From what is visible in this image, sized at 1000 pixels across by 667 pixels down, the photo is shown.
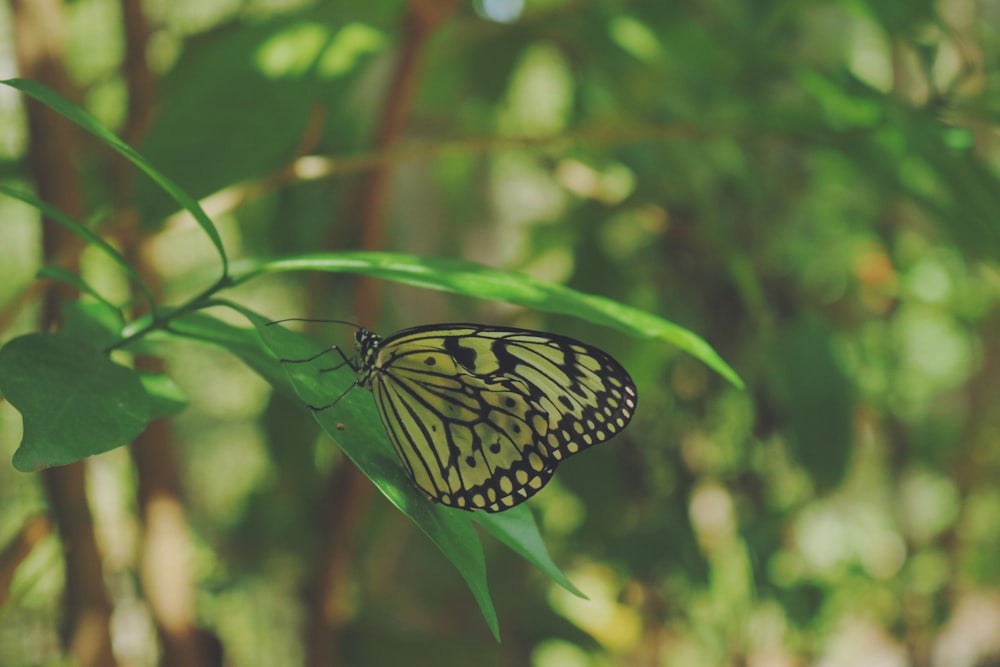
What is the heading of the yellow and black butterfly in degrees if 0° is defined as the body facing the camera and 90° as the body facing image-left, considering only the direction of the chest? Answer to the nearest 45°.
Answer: approximately 90°
